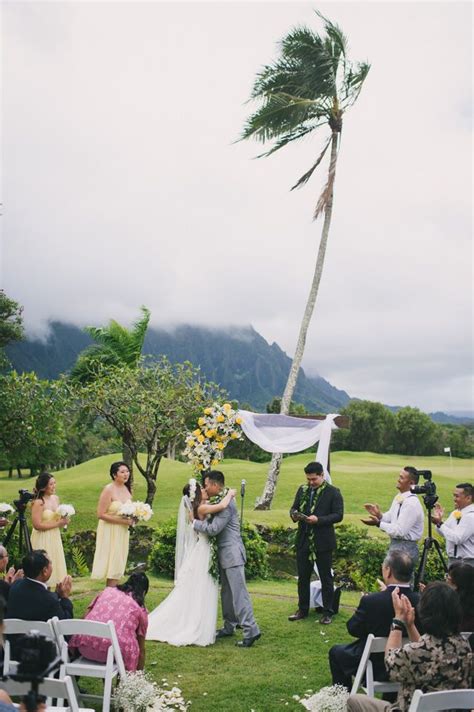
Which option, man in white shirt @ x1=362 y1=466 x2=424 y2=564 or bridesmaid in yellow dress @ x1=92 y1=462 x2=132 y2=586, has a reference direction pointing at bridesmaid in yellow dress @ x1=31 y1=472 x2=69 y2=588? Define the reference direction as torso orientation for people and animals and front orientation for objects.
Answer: the man in white shirt

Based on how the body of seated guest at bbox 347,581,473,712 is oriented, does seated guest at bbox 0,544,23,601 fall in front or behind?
in front

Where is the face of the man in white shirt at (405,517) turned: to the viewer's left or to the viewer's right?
to the viewer's left

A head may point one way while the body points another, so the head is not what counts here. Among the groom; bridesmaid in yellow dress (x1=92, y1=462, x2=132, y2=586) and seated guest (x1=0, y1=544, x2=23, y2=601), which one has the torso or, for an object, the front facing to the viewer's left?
the groom

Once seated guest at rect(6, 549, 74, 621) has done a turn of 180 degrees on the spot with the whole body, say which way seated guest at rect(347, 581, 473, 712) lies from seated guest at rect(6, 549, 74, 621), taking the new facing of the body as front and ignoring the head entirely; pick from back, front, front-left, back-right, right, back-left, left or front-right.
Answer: left

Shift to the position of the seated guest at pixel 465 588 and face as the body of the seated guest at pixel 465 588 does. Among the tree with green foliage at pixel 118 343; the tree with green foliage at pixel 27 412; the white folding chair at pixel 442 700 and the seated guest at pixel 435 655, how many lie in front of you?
2

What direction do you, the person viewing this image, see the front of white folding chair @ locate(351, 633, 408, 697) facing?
facing away from the viewer and to the left of the viewer

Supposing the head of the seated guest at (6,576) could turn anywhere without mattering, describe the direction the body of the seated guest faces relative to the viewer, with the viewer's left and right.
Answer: facing to the right of the viewer

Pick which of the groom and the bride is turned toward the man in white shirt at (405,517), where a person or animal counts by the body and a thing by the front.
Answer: the bride

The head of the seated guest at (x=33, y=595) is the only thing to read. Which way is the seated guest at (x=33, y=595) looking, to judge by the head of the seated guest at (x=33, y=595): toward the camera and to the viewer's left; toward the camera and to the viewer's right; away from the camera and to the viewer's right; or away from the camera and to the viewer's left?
away from the camera and to the viewer's right

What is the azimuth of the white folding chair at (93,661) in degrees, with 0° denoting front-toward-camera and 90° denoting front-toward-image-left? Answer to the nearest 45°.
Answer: approximately 225°

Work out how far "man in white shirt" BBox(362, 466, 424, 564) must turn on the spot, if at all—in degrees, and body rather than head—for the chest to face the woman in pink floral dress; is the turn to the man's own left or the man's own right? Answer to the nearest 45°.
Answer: approximately 45° to the man's own left

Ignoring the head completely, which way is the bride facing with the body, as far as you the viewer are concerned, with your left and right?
facing to the right of the viewer

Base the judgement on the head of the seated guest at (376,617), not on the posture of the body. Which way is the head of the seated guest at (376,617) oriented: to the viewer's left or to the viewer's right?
to the viewer's left

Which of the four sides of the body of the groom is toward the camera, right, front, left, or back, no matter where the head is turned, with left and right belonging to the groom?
left
